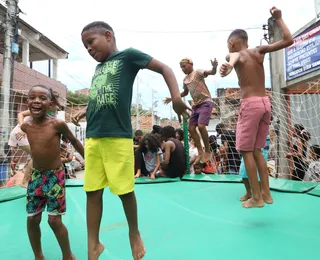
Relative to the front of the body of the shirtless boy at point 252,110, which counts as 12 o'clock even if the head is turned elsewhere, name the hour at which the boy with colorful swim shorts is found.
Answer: The boy with colorful swim shorts is roughly at 9 o'clock from the shirtless boy.

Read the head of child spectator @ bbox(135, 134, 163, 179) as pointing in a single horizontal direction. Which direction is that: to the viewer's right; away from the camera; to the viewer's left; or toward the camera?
toward the camera

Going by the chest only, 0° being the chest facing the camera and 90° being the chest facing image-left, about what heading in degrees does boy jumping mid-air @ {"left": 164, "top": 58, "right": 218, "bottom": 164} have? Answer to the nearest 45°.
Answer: approximately 45°

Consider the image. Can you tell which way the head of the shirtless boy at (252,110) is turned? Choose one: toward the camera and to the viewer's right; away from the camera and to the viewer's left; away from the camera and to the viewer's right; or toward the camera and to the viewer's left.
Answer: away from the camera and to the viewer's left

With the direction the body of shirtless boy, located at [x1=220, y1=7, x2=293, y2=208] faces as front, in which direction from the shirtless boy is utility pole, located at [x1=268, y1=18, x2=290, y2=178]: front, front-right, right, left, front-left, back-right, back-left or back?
front-right

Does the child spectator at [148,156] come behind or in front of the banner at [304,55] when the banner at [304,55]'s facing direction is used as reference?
in front

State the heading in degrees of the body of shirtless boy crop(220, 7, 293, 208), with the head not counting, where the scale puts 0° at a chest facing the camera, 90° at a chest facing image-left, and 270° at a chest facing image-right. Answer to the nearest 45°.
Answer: approximately 135°

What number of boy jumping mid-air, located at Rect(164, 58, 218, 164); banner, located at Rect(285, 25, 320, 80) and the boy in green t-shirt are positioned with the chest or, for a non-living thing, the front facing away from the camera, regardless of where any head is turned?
0

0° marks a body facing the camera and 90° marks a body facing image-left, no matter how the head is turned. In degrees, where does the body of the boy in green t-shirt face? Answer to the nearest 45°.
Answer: approximately 45°
